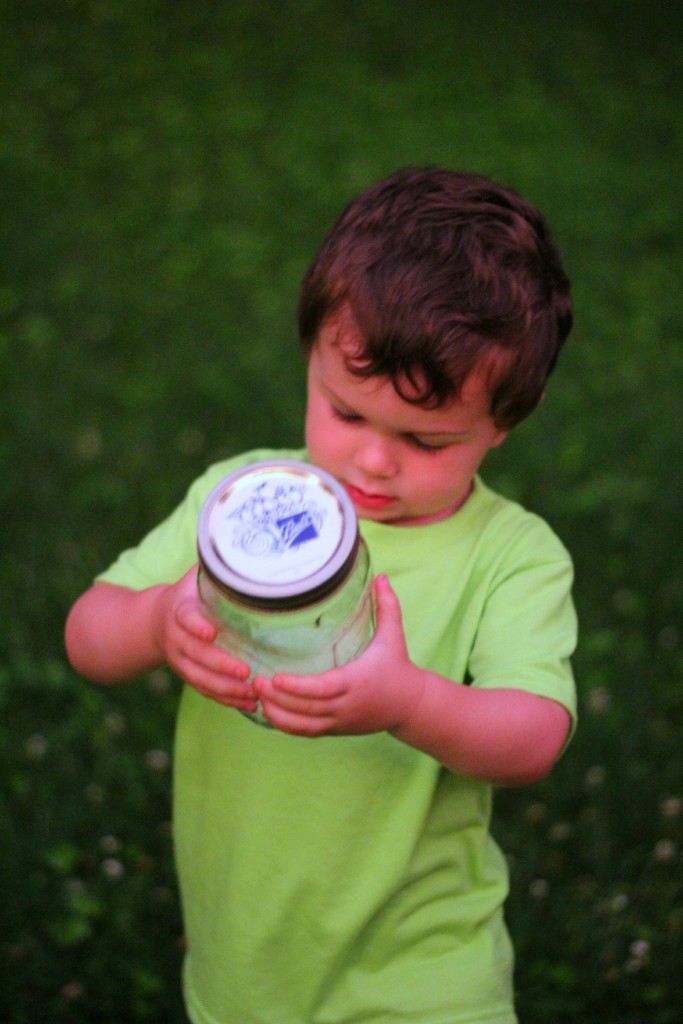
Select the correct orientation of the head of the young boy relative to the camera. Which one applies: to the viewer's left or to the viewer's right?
to the viewer's left

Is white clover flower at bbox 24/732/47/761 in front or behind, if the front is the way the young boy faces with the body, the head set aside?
behind

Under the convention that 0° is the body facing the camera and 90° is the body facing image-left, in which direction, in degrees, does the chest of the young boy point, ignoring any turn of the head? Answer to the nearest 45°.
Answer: approximately 0°
